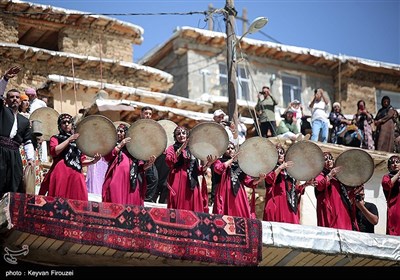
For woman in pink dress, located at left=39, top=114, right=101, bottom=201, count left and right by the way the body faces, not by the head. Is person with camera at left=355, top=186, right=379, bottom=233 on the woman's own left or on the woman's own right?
on the woman's own left

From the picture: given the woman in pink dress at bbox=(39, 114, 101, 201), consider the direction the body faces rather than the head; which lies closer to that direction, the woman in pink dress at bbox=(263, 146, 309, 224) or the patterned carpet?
the patterned carpet

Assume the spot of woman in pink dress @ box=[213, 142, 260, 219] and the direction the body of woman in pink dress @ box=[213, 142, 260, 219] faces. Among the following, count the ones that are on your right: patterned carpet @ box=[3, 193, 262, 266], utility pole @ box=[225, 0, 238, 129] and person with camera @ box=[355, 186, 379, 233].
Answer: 1

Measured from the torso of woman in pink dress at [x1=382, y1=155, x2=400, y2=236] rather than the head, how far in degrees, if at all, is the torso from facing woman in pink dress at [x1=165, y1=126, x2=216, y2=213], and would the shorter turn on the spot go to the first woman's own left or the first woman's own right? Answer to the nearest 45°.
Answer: approximately 90° to the first woman's own right
